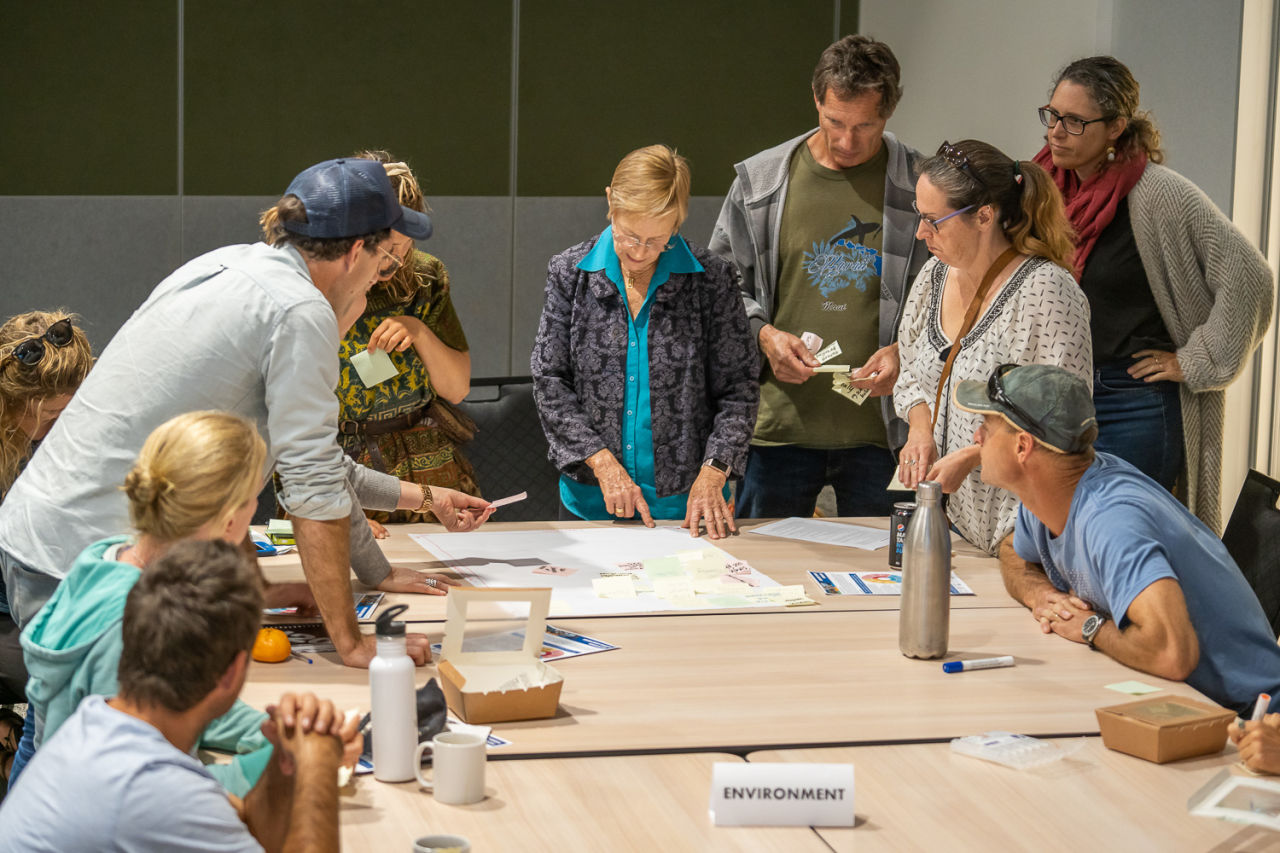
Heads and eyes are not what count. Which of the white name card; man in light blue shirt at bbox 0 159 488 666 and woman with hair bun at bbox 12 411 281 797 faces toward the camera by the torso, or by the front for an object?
the white name card

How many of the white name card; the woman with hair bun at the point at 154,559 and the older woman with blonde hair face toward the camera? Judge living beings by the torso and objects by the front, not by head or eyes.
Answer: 2

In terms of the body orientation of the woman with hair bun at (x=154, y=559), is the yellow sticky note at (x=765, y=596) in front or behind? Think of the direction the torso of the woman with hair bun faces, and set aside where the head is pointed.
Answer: in front

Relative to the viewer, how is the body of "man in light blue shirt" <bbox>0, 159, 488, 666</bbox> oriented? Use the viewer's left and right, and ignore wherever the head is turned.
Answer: facing to the right of the viewer

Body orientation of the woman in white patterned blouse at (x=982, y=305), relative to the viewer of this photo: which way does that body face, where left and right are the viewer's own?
facing the viewer and to the left of the viewer

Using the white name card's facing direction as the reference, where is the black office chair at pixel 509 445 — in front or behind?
behind

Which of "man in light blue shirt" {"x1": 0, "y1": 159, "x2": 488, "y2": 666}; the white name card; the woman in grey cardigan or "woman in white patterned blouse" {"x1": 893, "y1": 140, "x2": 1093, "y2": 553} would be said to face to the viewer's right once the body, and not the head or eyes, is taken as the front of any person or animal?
the man in light blue shirt

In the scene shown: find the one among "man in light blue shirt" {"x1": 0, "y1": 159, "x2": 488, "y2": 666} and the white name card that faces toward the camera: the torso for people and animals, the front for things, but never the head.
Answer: the white name card

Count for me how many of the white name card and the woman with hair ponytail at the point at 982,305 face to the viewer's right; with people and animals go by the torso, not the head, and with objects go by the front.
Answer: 0

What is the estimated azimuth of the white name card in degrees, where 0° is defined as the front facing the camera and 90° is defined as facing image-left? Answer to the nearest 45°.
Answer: approximately 0°

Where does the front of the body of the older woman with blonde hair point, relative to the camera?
toward the camera

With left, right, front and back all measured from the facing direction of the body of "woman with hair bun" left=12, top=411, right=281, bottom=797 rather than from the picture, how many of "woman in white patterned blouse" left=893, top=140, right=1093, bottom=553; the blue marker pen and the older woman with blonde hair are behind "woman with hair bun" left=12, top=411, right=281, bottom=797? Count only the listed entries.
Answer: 0

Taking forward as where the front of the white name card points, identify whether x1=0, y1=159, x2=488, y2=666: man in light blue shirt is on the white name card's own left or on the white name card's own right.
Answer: on the white name card's own right

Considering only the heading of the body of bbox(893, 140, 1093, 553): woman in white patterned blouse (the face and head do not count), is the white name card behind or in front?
in front

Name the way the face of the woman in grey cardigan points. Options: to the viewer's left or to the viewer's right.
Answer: to the viewer's left
